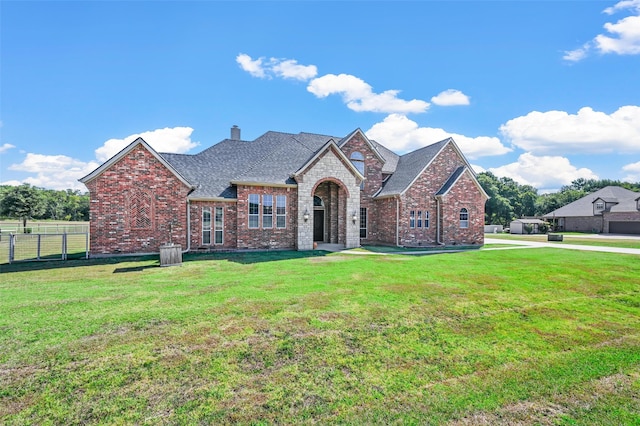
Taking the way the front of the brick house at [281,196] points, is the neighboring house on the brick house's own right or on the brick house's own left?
on the brick house's own left

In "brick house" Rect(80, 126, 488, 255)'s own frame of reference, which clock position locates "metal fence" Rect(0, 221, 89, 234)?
The metal fence is roughly at 4 o'clock from the brick house.

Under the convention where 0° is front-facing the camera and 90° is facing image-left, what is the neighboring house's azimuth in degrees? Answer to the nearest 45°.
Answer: approximately 0°

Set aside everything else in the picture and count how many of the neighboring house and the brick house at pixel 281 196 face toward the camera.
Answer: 2

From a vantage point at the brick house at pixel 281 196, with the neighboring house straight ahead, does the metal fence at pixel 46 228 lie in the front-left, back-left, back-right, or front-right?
back-left

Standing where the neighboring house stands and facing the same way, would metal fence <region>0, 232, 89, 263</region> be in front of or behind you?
in front

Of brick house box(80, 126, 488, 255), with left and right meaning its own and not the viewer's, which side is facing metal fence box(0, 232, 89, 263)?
right

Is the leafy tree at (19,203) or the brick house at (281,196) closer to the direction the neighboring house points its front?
the brick house

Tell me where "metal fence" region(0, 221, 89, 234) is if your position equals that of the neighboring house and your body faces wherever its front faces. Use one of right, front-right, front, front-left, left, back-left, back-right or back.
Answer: front-right
